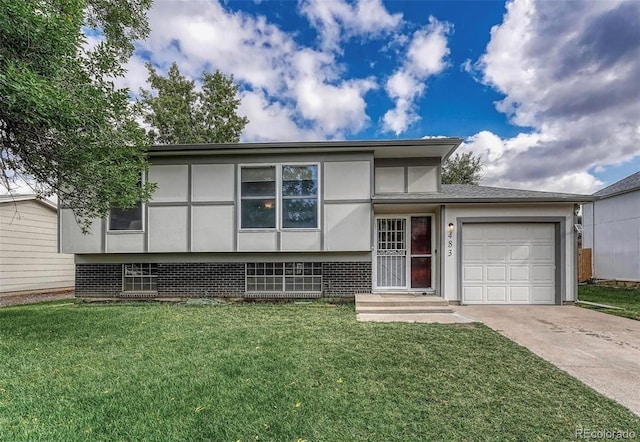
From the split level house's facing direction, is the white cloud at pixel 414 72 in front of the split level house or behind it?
behind

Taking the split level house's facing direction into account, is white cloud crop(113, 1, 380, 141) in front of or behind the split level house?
behind

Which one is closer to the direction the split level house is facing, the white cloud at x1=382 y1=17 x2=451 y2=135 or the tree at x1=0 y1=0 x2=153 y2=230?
the tree

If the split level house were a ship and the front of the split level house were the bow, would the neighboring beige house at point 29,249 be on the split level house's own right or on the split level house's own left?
on the split level house's own right

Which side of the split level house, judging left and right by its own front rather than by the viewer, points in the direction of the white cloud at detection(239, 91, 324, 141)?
back

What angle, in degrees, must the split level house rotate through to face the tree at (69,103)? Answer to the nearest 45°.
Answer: approximately 45° to its right

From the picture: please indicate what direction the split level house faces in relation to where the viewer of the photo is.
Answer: facing the viewer
